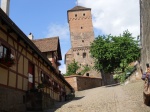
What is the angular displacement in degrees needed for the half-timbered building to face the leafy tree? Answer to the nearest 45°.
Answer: approximately 90° to its left

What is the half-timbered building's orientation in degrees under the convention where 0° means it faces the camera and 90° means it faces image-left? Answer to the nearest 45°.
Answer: approximately 315°

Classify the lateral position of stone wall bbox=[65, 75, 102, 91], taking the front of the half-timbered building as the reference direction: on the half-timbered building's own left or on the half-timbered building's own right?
on the half-timbered building's own left
